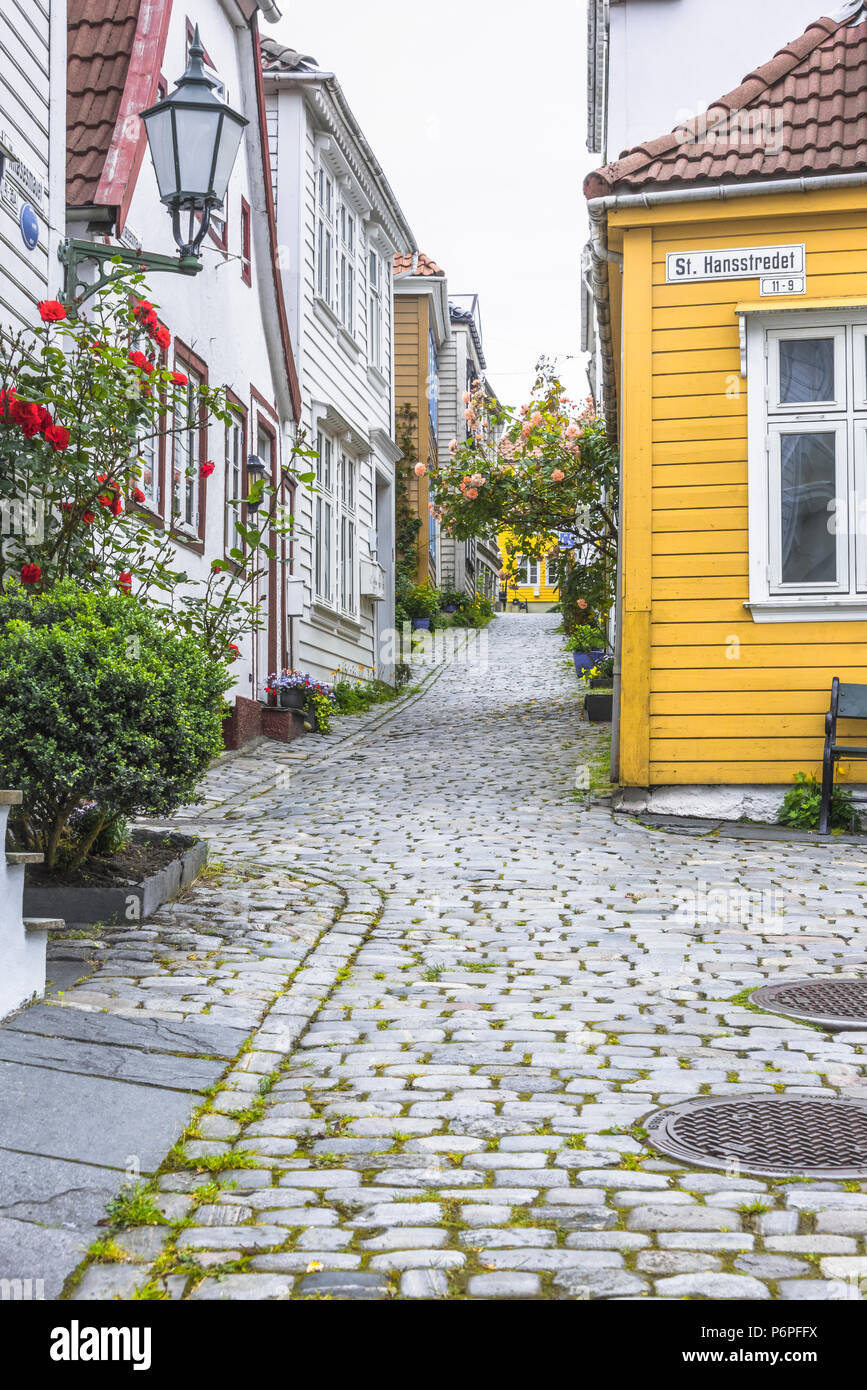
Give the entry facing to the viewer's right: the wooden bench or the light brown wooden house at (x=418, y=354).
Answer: the light brown wooden house

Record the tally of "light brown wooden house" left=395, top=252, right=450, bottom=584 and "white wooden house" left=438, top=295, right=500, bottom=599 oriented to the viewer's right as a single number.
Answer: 2

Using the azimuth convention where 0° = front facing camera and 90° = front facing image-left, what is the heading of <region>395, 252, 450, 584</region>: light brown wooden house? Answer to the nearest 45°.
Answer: approximately 270°

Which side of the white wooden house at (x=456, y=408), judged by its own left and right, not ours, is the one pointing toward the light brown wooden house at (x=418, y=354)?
right

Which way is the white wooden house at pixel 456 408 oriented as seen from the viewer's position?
to the viewer's right

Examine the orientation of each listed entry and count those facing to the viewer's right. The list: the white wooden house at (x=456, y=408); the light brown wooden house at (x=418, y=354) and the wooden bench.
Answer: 2

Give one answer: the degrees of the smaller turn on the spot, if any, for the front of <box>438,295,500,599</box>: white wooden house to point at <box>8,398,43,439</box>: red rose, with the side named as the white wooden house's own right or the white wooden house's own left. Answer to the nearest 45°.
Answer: approximately 90° to the white wooden house's own right

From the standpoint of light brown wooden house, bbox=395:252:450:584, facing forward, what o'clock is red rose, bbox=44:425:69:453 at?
The red rose is roughly at 3 o'clock from the light brown wooden house.

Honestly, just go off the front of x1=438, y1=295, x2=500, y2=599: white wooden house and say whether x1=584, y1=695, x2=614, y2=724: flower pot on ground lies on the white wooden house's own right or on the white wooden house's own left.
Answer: on the white wooden house's own right

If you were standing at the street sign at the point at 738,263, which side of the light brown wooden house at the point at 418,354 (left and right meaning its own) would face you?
right
